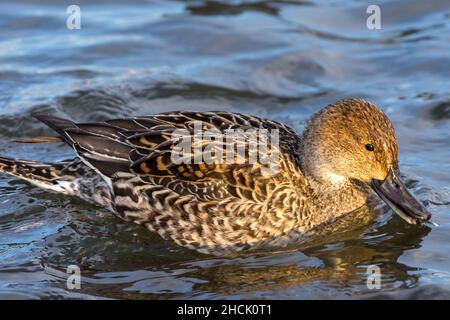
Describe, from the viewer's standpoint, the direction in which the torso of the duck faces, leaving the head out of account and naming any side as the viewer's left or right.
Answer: facing to the right of the viewer
